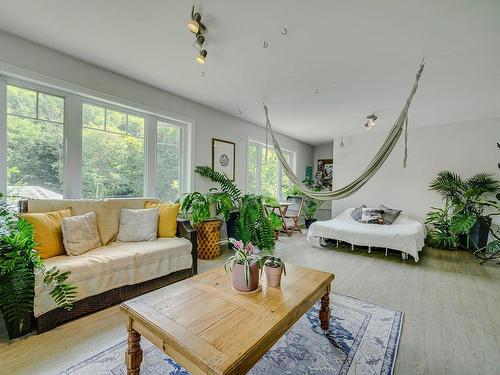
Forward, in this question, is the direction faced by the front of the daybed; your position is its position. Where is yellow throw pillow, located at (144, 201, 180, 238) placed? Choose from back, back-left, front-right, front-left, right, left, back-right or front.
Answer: front-right

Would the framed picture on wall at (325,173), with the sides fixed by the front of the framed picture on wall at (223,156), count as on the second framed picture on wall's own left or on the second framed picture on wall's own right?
on the second framed picture on wall's own left

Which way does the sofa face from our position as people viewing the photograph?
facing the viewer and to the right of the viewer

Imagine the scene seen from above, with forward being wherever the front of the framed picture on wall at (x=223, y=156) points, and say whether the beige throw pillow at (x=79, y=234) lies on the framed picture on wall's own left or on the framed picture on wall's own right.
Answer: on the framed picture on wall's own right

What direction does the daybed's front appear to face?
toward the camera

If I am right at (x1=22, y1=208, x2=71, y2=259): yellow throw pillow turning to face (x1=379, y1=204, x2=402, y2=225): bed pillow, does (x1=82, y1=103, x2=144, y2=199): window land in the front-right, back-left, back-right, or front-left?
front-left

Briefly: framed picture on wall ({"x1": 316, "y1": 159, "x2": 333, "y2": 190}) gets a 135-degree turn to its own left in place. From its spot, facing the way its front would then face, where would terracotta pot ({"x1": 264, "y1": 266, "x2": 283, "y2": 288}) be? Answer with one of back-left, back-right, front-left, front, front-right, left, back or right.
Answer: back-right

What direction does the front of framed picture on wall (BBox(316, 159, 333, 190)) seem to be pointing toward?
toward the camera

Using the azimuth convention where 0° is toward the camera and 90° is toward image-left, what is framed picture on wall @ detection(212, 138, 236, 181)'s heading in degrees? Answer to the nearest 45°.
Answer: approximately 315°

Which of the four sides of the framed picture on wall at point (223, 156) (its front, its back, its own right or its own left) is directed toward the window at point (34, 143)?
right

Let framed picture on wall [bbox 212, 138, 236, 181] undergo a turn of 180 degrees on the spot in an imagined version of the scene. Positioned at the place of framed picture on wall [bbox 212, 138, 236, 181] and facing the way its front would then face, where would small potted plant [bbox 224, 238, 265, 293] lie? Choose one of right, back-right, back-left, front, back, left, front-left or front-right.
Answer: back-left

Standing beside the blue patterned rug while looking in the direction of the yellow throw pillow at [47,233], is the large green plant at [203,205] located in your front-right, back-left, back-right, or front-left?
front-right

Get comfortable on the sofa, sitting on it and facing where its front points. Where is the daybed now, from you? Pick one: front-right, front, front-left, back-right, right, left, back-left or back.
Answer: front-left

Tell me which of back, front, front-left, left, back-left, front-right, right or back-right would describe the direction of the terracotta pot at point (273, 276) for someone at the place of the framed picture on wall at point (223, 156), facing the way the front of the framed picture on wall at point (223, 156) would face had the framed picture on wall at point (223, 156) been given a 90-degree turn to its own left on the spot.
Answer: back-right

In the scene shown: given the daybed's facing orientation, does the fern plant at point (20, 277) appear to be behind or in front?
in front

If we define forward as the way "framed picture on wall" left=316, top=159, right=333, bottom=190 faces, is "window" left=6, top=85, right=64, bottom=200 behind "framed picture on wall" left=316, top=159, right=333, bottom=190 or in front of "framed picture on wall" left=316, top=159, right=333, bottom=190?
in front

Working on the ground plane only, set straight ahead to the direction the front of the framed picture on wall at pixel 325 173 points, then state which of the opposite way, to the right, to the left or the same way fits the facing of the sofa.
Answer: to the left

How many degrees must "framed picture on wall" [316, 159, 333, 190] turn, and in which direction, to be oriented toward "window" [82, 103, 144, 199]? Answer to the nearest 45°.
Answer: approximately 45° to its right
